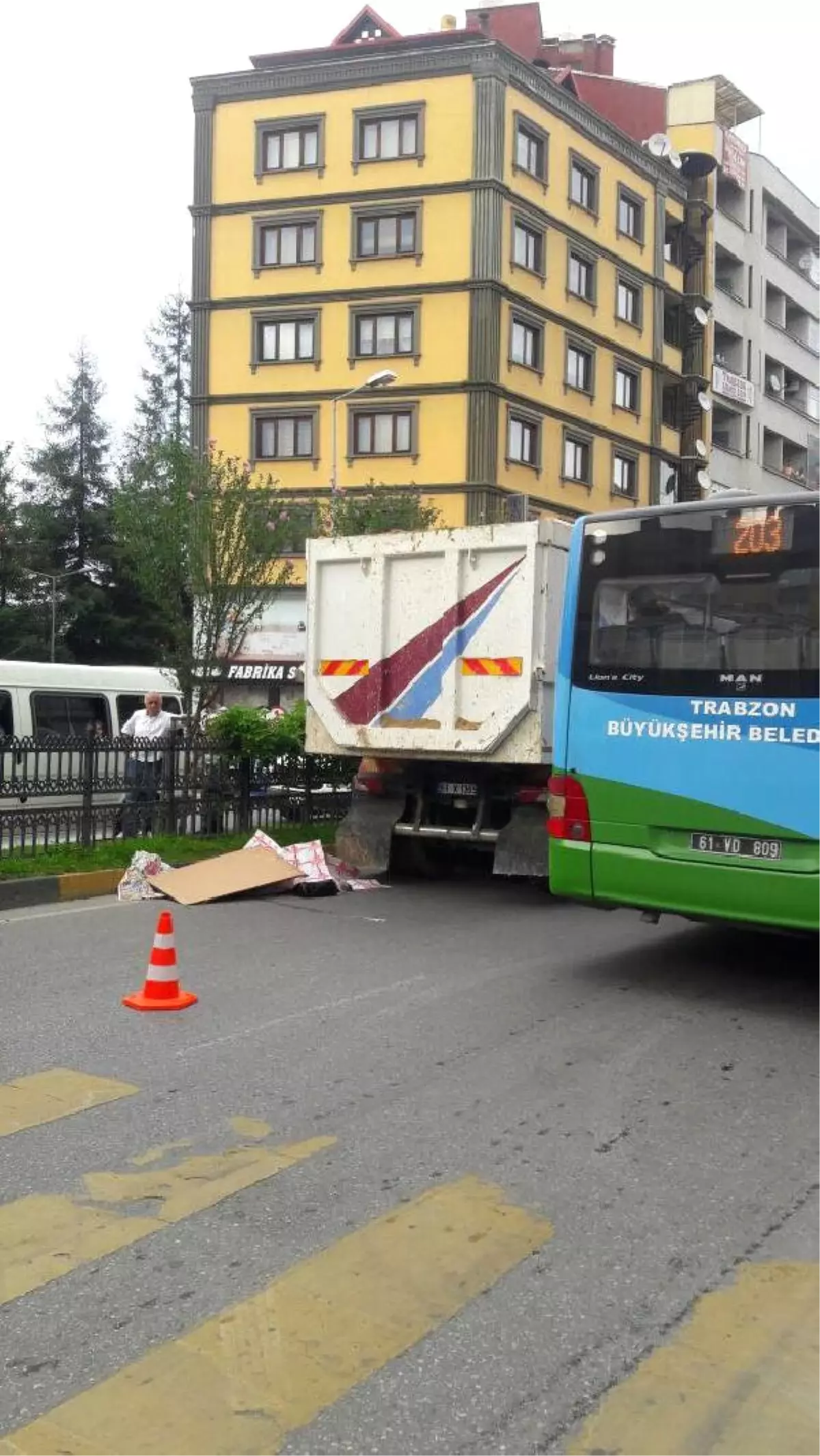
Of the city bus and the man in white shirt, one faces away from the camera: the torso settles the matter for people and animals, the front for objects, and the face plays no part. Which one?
the city bus

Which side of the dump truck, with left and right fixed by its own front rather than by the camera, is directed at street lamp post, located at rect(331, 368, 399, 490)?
front

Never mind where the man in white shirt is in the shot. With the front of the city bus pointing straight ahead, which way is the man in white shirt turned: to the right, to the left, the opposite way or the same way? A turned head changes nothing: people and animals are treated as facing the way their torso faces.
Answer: the opposite way

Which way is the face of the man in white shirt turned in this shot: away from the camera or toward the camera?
toward the camera

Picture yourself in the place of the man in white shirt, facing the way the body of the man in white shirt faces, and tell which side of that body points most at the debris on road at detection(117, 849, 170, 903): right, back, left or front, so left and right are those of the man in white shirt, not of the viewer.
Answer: front

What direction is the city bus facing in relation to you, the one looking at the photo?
facing away from the viewer

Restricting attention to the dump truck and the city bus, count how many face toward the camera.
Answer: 0

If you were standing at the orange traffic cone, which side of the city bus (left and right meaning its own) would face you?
back

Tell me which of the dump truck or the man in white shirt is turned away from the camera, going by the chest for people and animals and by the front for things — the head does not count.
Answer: the dump truck

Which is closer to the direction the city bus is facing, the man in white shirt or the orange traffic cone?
the man in white shirt

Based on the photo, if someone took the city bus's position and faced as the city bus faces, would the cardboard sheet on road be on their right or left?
on their left

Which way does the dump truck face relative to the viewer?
away from the camera

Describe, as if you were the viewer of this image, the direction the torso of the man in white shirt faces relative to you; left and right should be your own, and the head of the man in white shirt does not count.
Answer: facing the viewer

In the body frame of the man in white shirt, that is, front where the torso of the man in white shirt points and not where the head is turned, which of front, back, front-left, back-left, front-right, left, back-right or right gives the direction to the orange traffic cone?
front

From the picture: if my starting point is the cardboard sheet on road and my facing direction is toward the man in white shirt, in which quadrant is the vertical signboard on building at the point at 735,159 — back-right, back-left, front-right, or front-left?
front-right

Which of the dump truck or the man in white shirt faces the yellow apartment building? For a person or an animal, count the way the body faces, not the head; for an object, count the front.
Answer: the dump truck
